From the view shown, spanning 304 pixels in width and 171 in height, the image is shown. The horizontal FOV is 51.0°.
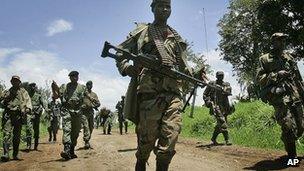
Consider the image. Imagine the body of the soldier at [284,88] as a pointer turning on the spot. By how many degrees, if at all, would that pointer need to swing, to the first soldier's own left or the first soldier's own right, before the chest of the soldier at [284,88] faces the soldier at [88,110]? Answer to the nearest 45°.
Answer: approximately 135° to the first soldier's own right

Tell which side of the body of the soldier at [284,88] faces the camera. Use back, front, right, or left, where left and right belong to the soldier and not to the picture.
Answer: front

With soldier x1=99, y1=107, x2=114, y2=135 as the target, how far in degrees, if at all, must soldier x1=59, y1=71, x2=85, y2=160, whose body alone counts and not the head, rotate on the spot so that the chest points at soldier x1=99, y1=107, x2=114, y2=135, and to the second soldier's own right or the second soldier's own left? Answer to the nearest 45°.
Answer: approximately 180°

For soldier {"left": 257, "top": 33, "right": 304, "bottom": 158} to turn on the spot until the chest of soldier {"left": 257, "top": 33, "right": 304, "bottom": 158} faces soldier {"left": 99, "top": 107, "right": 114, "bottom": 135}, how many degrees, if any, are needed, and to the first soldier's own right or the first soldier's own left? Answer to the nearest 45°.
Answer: approximately 135° to the first soldier's own right

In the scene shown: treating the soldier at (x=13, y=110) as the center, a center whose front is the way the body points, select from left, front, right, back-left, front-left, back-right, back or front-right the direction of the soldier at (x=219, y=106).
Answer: left

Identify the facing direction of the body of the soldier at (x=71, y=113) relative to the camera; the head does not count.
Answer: toward the camera

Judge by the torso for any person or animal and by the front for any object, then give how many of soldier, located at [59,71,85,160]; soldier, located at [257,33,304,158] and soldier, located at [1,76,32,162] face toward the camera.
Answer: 3

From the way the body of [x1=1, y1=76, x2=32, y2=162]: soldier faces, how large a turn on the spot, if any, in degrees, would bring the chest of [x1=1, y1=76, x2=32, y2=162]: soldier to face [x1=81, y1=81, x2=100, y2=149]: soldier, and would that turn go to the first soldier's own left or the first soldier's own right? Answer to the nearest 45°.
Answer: approximately 135° to the first soldier's own left

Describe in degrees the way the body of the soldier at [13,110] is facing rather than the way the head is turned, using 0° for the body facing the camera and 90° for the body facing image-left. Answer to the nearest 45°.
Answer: approximately 0°
